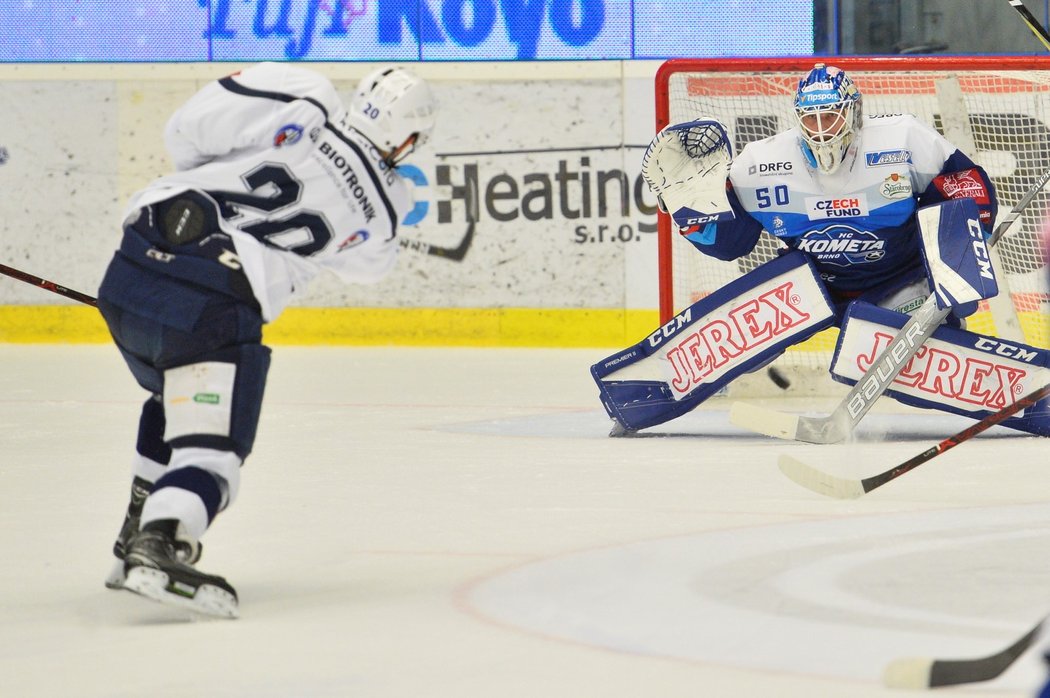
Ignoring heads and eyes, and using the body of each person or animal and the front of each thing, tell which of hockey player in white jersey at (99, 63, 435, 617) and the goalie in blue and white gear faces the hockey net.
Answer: the hockey player in white jersey

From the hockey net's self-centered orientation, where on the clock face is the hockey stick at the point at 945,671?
The hockey stick is roughly at 12 o'clock from the hockey net.

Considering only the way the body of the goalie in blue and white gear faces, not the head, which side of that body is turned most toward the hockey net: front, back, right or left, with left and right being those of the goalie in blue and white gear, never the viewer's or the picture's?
back

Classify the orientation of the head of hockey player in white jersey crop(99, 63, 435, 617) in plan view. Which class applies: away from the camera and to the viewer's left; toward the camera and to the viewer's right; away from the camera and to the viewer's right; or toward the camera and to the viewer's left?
away from the camera and to the viewer's right

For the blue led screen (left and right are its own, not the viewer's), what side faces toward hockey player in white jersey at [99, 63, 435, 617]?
front

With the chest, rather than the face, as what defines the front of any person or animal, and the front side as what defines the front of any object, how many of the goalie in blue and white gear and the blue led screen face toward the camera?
2

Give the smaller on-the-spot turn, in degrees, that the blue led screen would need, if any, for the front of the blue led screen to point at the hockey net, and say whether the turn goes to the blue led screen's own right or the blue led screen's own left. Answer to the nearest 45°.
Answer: approximately 45° to the blue led screen's own left

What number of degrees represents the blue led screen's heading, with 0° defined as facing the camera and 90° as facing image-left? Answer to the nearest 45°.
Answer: approximately 0°

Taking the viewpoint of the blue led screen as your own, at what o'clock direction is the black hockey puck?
The black hockey puck is roughly at 11 o'clock from the blue led screen.

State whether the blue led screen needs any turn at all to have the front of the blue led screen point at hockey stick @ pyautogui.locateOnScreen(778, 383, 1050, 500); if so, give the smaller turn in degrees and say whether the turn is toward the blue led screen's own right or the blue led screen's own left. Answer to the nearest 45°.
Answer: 0° — it already faces it
